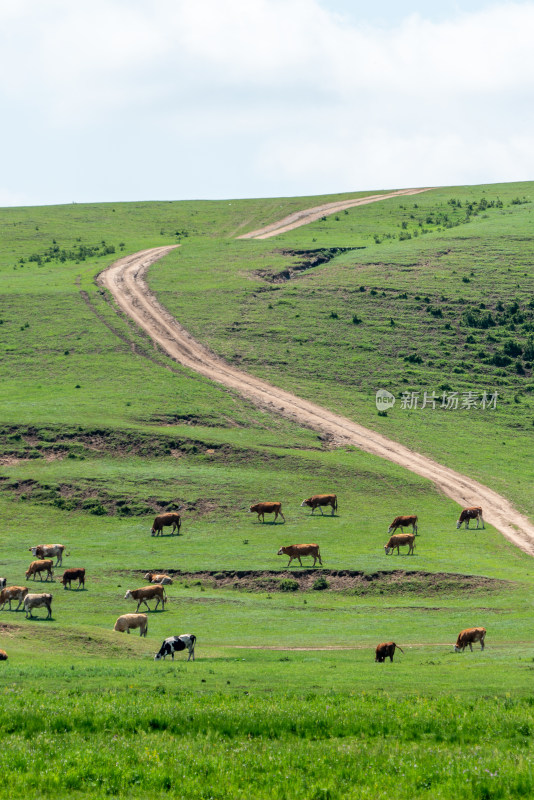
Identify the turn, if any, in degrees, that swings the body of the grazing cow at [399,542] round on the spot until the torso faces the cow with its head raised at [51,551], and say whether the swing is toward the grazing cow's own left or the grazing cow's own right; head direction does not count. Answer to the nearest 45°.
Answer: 0° — it already faces it

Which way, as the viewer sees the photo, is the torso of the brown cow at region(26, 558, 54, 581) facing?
to the viewer's left

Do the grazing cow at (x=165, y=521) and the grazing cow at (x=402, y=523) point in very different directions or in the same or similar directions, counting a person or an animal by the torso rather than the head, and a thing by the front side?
same or similar directions

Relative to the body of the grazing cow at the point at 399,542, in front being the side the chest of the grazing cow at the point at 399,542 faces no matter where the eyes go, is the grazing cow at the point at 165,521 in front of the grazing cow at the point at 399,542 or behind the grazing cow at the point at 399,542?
in front

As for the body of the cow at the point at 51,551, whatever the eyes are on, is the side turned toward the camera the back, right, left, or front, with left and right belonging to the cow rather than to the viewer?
left

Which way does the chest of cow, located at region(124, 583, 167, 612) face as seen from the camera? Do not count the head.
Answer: to the viewer's left

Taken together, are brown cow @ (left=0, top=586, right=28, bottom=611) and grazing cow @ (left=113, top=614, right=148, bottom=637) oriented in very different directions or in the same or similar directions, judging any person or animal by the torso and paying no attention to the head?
same or similar directions

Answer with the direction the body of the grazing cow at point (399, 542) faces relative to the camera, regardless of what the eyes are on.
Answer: to the viewer's left

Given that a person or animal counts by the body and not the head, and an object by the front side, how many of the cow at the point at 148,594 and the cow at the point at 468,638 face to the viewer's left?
2

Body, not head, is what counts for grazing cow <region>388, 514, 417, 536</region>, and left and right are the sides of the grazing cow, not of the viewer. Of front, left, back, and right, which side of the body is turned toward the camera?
left

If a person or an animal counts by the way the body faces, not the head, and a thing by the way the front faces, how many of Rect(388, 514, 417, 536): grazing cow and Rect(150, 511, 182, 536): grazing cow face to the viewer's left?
2

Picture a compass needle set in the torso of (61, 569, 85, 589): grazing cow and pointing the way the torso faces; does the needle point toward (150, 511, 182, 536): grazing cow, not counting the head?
no

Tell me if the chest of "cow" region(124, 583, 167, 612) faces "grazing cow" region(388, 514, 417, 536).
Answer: no

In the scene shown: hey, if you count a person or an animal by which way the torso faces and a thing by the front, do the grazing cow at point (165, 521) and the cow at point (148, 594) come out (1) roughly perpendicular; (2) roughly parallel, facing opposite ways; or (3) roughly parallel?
roughly parallel

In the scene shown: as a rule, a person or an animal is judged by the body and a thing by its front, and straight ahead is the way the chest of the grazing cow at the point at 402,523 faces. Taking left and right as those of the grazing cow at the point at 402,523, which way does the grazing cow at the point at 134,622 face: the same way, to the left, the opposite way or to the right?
the same way

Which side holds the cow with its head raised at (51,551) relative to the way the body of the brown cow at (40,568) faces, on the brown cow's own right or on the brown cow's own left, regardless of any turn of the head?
on the brown cow's own right

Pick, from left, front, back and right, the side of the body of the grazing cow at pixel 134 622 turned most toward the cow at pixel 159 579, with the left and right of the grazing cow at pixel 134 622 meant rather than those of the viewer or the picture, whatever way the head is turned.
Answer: right

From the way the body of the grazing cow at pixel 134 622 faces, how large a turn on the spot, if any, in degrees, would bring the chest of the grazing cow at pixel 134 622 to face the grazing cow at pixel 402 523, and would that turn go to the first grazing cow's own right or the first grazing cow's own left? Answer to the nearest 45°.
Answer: approximately 135° to the first grazing cow's own right

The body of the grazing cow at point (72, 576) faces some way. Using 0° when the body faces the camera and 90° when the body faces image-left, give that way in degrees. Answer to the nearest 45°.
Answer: approximately 90°

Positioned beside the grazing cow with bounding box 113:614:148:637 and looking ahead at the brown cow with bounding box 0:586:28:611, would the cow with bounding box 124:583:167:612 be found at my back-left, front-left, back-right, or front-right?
front-right
